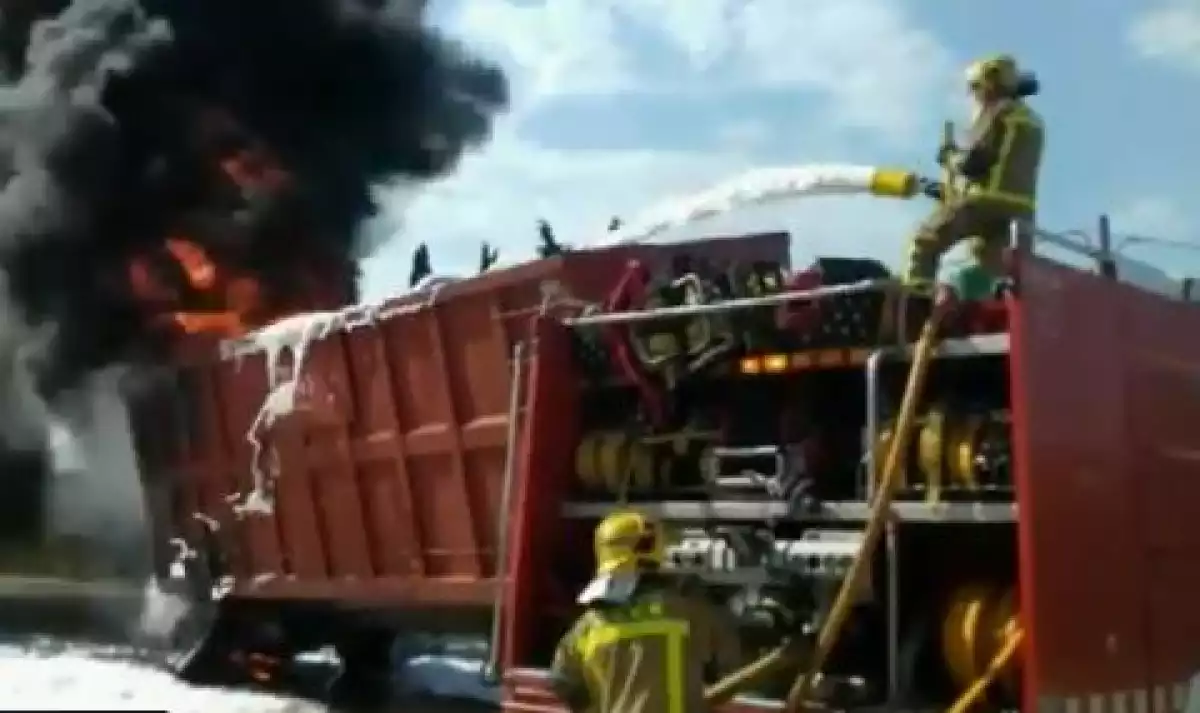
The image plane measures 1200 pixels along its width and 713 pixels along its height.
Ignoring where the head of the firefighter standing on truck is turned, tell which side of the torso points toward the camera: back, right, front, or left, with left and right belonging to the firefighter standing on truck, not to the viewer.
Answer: left

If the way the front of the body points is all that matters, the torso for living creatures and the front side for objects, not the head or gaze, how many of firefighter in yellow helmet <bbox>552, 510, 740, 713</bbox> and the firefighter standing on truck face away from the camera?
1

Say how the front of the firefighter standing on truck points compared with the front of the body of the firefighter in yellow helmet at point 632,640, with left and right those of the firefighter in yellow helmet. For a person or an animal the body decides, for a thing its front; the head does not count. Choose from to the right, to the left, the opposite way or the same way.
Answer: to the left

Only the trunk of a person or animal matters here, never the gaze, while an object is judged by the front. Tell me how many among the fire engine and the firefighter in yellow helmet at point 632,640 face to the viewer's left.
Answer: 0

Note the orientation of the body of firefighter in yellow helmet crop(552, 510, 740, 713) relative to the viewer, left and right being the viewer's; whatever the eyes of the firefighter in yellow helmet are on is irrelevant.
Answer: facing away from the viewer

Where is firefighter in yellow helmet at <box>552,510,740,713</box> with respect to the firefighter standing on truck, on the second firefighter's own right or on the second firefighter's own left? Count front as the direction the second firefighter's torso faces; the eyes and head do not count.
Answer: on the second firefighter's own left

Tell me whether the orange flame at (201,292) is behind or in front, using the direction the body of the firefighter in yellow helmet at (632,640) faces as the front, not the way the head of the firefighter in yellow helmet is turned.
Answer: in front

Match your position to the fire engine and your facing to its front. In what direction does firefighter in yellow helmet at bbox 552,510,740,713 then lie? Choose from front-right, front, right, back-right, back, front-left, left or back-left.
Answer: back

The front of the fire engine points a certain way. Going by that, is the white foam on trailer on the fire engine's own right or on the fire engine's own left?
on the fire engine's own left

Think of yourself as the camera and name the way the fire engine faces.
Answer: facing away from the viewer and to the right of the viewer

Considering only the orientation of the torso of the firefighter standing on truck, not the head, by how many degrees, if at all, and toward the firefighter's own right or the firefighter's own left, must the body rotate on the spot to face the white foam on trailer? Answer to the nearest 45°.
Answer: approximately 45° to the firefighter's own right
